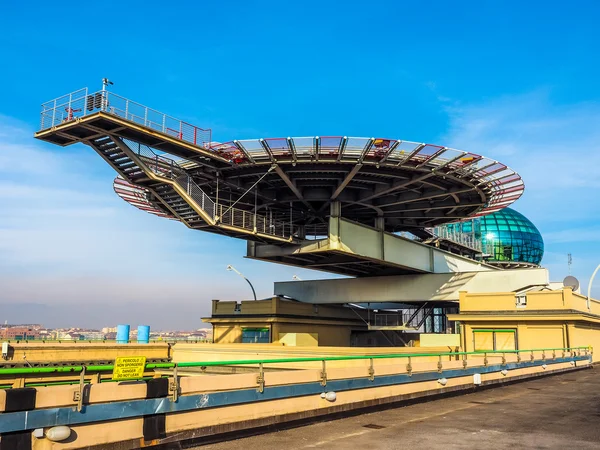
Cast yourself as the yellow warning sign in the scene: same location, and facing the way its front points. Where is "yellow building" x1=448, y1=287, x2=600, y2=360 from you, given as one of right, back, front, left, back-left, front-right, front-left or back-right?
back-left

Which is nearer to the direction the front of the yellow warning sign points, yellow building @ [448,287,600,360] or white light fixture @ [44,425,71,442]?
the white light fixture

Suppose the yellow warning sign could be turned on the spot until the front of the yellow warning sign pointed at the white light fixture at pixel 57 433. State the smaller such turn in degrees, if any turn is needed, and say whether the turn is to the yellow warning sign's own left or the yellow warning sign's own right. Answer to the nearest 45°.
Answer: approximately 45° to the yellow warning sign's own right

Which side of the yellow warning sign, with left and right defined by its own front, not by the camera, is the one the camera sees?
front
